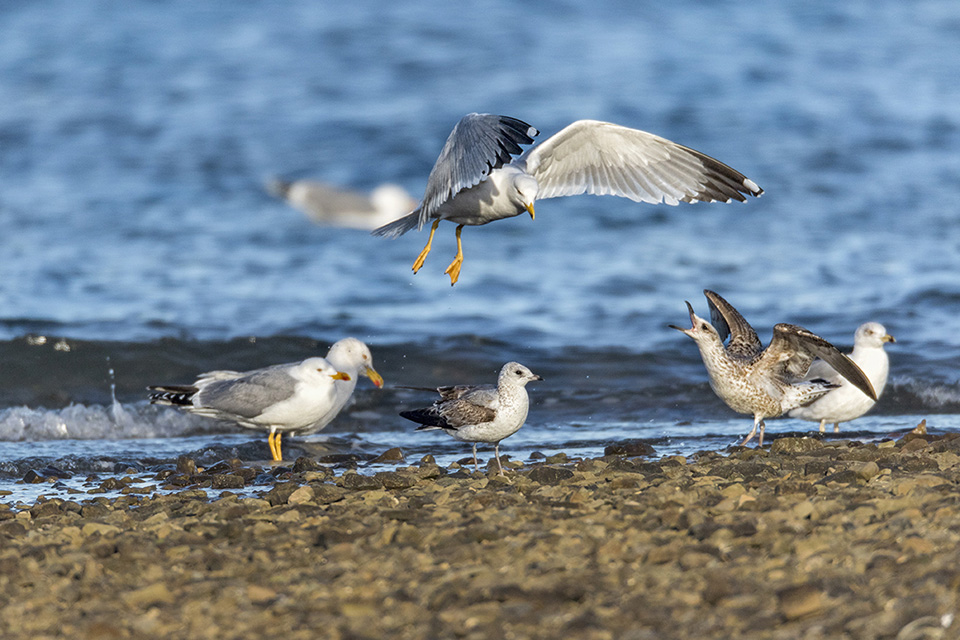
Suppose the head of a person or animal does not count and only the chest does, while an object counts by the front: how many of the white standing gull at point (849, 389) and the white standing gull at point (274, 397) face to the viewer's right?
2

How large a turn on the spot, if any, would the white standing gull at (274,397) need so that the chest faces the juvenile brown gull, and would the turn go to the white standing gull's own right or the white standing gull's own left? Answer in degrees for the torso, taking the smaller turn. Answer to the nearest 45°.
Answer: approximately 45° to the white standing gull's own right

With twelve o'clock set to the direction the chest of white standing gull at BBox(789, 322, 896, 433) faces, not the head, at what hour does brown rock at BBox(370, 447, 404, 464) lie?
The brown rock is roughly at 5 o'clock from the white standing gull.

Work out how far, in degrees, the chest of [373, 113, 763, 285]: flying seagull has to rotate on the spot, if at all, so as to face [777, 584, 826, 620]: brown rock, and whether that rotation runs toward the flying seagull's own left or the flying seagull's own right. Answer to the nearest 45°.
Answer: approximately 45° to the flying seagull's own right

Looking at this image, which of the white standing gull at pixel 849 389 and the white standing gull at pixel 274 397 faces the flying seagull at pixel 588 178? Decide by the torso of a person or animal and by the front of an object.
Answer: the white standing gull at pixel 274 397

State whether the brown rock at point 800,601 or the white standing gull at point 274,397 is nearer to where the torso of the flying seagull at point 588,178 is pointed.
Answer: the brown rock

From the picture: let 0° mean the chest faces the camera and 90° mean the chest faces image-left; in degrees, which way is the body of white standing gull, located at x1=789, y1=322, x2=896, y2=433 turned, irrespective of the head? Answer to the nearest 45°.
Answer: approximately 270°

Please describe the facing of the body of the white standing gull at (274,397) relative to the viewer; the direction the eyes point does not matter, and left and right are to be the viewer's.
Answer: facing to the right of the viewer
